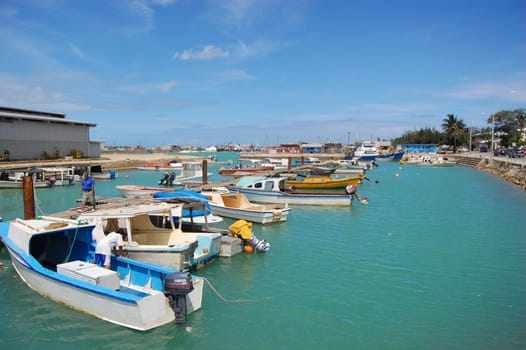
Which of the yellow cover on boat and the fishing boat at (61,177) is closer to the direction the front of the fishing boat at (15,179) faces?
the fishing boat

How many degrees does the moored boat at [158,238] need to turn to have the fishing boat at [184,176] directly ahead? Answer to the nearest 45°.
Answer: approximately 45° to its right

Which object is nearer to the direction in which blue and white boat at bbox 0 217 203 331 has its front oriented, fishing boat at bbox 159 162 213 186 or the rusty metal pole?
the rusty metal pole

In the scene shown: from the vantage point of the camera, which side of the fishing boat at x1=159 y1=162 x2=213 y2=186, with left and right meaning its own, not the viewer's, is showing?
right

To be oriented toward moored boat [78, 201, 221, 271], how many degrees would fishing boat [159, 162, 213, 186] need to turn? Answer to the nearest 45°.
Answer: approximately 90° to its right
